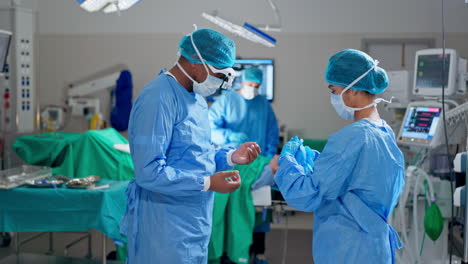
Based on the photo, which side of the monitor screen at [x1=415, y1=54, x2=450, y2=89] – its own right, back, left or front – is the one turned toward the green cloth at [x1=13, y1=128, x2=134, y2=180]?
right

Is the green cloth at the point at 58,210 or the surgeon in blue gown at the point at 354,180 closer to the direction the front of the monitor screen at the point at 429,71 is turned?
the surgeon in blue gown

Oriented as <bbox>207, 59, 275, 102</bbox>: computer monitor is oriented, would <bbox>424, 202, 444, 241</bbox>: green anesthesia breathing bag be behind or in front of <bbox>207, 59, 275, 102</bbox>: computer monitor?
in front

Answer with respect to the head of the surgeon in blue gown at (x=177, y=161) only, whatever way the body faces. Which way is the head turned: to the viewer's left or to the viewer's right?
to the viewer's right

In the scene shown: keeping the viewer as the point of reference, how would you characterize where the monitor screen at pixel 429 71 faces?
facing the viewer

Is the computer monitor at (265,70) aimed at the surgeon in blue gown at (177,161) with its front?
yes

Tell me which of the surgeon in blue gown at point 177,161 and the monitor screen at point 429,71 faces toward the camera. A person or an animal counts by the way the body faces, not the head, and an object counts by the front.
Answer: the monitor screen

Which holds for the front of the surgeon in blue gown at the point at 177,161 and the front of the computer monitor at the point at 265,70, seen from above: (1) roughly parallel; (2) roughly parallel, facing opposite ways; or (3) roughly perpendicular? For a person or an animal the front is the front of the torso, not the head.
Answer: roughly perpendicular

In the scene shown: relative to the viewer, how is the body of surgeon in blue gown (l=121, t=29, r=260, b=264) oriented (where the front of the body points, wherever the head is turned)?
to the viewer's right

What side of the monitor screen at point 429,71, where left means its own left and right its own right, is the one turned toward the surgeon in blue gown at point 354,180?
front

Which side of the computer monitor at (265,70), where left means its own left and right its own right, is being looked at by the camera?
front

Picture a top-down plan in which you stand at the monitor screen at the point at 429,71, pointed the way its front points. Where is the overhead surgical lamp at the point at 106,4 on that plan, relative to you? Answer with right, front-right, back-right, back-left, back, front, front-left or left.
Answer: front-right
